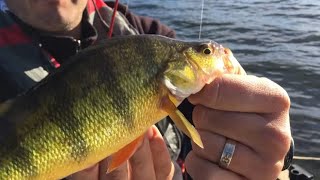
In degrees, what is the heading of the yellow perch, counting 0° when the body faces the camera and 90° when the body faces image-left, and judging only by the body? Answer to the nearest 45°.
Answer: approximately 270°
